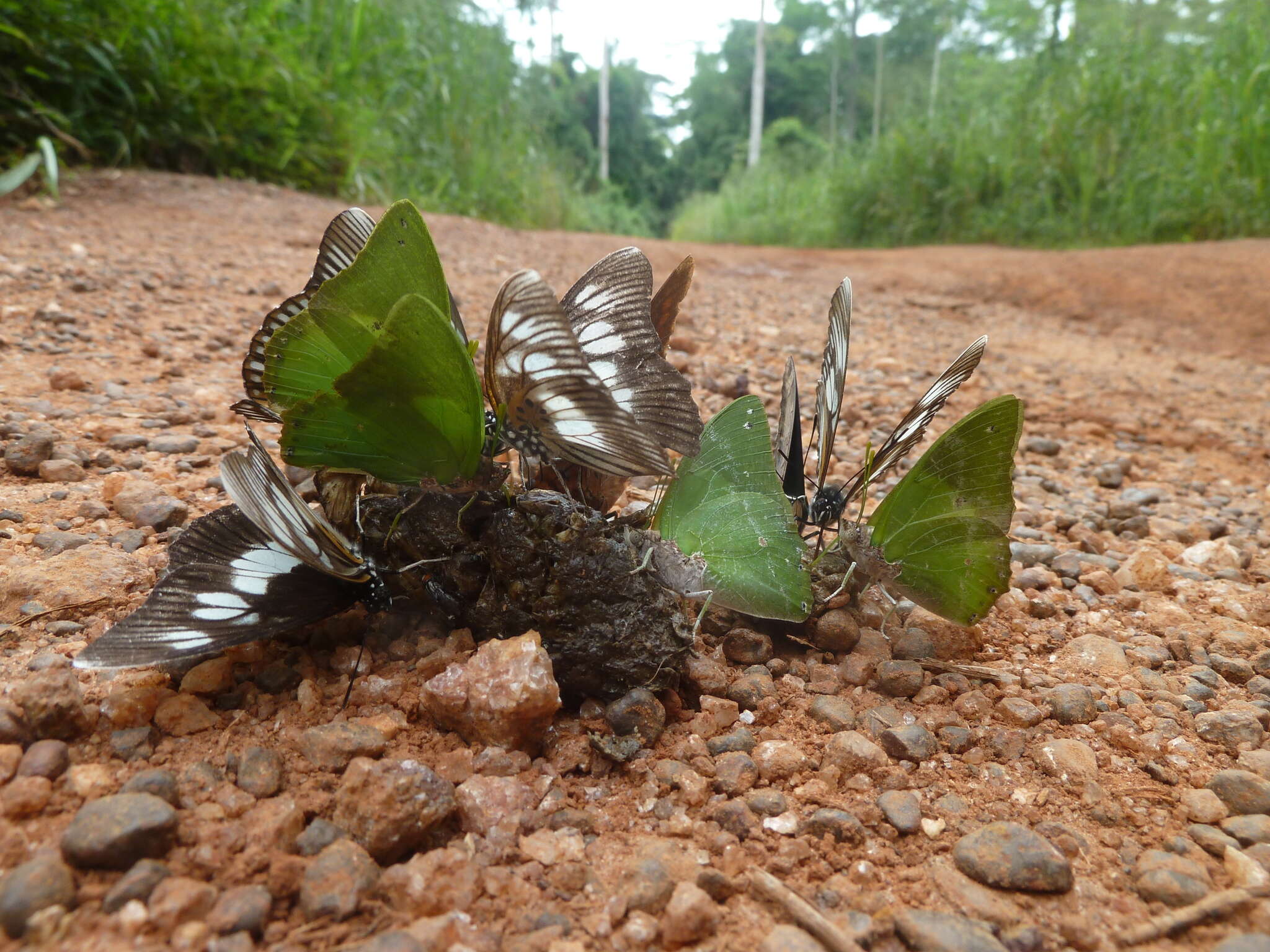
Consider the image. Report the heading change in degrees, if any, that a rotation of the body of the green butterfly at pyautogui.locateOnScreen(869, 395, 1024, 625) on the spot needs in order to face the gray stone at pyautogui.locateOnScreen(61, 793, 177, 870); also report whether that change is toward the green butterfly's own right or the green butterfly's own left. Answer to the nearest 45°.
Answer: approximately 45° to the green butterfly's own left

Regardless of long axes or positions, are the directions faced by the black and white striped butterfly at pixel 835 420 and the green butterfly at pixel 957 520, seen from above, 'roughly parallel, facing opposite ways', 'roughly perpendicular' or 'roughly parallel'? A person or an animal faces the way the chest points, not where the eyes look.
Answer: roughly perpendicular

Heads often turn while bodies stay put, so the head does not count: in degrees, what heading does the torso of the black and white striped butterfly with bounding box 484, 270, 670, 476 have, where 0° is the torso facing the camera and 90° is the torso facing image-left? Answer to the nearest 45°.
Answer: approximately 90°

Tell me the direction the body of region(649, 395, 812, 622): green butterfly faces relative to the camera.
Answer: to the viewer's left

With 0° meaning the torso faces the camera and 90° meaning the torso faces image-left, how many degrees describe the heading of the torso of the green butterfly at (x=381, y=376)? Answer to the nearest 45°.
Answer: approximately 270°

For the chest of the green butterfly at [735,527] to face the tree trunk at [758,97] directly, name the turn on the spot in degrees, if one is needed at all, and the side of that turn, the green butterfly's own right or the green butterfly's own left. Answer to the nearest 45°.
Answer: approximately 90° to the green butterfly's own right

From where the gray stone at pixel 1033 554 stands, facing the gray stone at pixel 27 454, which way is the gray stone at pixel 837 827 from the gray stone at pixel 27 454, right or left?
left

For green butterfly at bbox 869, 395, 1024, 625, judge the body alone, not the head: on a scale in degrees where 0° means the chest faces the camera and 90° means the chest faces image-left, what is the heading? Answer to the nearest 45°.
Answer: approximately 90°
